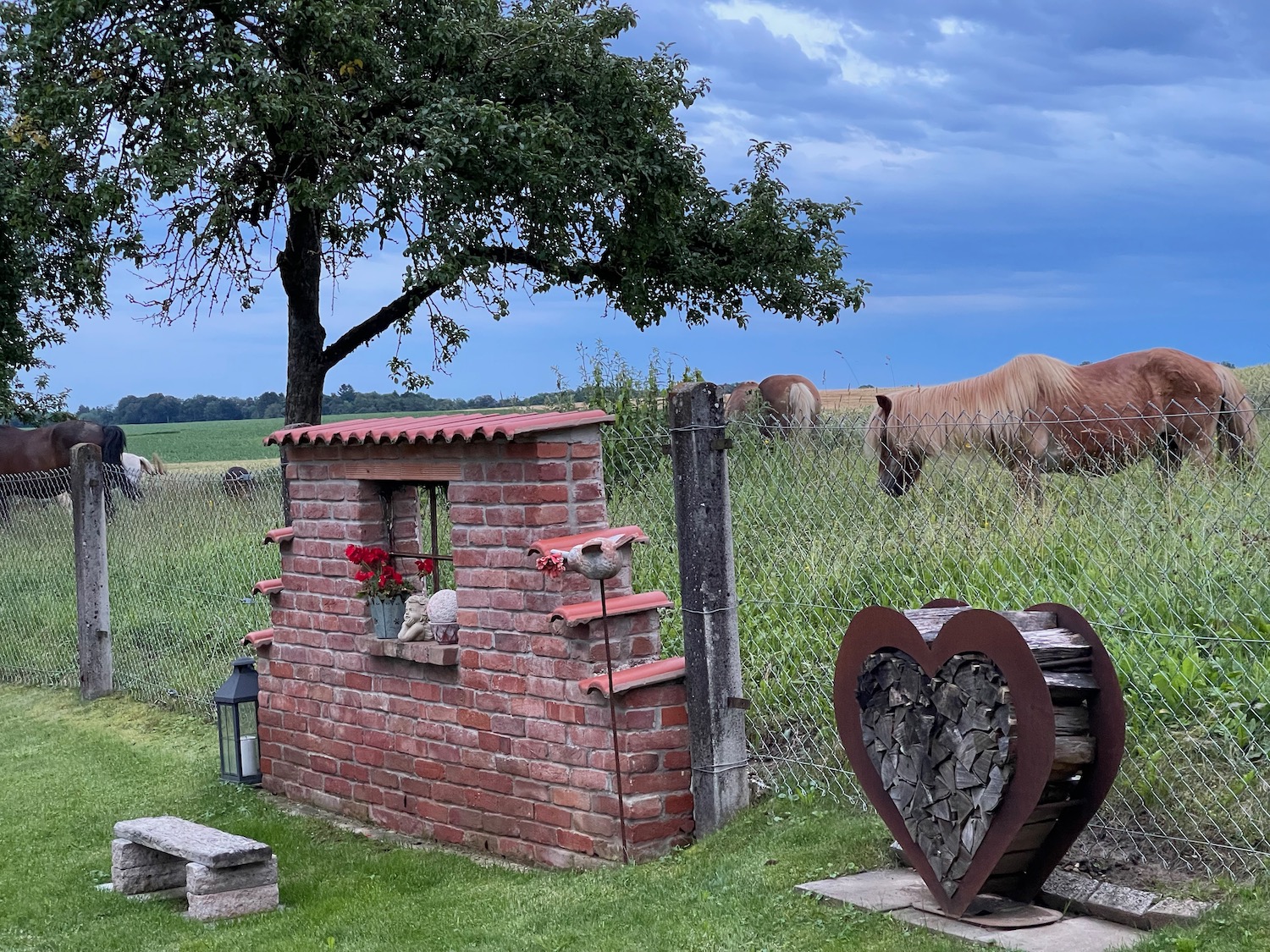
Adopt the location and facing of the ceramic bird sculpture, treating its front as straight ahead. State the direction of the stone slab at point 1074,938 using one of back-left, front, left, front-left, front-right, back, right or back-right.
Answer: back-left

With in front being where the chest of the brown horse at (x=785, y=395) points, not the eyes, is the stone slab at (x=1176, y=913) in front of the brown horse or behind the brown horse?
behind

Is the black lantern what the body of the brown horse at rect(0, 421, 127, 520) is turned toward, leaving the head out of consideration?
no

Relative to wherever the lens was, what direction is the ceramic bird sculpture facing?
facing to the left of the viewer

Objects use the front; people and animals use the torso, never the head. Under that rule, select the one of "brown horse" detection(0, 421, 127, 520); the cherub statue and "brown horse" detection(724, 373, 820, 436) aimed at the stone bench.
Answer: the cherub statue

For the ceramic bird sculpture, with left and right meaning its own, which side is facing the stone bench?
front

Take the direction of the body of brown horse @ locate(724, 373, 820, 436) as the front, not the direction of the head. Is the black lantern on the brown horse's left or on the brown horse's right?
on the brown horse's left

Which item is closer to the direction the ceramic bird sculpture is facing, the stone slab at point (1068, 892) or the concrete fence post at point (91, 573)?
the concrete fence post

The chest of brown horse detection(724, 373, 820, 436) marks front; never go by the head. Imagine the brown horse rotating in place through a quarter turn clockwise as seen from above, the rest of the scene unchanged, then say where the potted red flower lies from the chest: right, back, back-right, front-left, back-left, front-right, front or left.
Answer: back-right

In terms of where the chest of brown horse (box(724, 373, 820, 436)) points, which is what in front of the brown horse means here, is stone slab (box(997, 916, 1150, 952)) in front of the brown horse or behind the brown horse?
behind

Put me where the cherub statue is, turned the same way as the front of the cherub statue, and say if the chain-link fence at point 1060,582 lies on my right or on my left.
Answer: on my left

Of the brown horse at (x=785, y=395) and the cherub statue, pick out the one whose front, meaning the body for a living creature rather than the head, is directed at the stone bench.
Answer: the cherub statue

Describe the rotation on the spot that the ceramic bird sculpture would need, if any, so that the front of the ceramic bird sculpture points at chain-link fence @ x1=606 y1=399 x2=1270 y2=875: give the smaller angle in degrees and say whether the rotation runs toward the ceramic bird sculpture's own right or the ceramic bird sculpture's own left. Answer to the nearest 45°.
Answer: approximately 180°
